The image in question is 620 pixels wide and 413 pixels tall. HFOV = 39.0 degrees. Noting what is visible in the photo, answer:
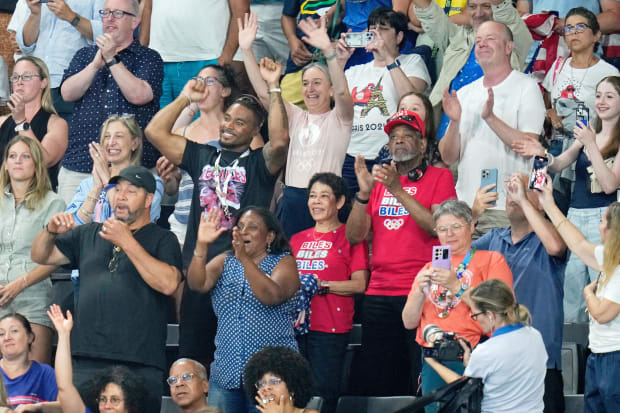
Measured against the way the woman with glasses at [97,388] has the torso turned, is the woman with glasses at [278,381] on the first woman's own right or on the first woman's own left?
on the first woman's own left

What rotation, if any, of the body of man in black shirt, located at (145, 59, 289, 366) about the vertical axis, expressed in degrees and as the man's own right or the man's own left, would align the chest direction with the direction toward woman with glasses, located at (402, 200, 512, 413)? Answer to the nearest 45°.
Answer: approximately 45° to the man's own left

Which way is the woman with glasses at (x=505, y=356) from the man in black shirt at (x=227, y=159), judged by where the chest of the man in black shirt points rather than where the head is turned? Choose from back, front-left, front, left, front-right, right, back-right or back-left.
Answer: front-left

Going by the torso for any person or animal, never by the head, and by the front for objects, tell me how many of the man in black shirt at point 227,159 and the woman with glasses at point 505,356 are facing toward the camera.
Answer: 1

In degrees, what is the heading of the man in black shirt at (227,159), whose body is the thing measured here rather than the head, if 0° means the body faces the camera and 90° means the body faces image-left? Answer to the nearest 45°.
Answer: approximately 0°

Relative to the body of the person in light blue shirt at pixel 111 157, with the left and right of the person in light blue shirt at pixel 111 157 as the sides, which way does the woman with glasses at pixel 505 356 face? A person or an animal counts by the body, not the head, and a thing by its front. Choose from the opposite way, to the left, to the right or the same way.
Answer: to the right

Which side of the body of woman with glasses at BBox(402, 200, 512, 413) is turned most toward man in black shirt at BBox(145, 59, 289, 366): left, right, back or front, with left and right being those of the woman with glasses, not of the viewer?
right

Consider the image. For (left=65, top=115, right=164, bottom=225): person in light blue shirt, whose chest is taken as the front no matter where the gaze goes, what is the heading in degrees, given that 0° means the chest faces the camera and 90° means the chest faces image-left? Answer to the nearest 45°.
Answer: approximately 45°

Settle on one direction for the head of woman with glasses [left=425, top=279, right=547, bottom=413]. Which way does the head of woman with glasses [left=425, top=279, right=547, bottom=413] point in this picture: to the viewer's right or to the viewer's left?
to the viewer's left
